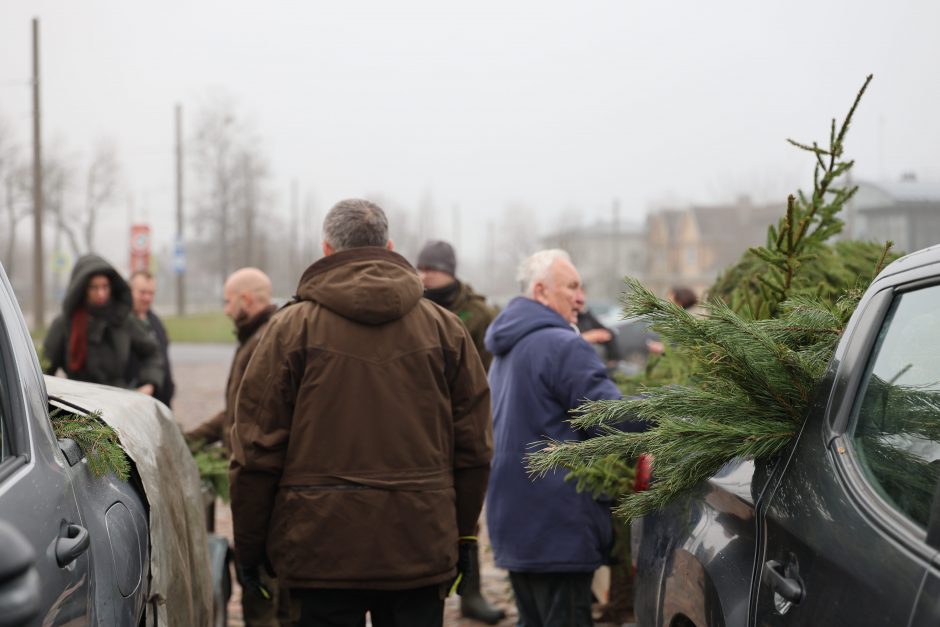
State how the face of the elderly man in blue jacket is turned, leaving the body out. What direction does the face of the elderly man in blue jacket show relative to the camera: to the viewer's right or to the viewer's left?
to the viewer's right

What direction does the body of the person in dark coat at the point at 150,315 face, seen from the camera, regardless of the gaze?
toward the camera

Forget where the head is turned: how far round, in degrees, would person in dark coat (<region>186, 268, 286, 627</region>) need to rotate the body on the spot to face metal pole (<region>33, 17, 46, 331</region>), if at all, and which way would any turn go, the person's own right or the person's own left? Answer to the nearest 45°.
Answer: approximately 90° to the person's own right

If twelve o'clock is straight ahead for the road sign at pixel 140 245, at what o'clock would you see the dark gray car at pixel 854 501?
The dark gray car is roughly at 12 o'clock from the road sign.

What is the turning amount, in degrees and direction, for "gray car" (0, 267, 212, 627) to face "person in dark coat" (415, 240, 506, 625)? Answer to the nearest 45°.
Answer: approximately 180°

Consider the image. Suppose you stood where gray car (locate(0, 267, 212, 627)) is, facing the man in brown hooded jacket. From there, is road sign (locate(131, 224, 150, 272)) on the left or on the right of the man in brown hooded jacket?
left

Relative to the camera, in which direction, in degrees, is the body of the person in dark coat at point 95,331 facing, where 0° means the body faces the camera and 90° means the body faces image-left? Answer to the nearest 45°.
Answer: approximately 0°

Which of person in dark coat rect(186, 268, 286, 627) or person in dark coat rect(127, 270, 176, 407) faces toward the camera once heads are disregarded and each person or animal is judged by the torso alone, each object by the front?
person in dark coat rect(127, 270, 176, 407)

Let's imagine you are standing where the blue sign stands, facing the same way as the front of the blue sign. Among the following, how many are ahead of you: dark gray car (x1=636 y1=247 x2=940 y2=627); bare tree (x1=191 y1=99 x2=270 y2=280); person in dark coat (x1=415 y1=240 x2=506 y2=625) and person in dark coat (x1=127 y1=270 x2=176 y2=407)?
3

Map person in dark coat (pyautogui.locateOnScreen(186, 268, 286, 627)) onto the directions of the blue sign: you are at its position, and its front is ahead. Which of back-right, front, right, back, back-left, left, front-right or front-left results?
front

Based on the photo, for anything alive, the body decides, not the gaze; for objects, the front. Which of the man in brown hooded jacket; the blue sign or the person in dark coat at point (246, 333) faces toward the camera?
the blue sign

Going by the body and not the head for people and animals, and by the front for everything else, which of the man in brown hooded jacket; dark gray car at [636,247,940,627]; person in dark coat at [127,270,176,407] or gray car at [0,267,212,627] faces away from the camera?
the man in brown hooded jacket

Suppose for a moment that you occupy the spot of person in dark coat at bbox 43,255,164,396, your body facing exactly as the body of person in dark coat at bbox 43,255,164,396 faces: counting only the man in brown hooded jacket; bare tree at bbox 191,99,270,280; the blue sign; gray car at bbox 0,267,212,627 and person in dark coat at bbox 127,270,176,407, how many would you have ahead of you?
2

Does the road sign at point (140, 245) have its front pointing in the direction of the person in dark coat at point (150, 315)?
yes

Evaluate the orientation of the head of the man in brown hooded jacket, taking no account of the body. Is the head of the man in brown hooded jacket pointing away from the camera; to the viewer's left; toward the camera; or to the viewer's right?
away from the camera
